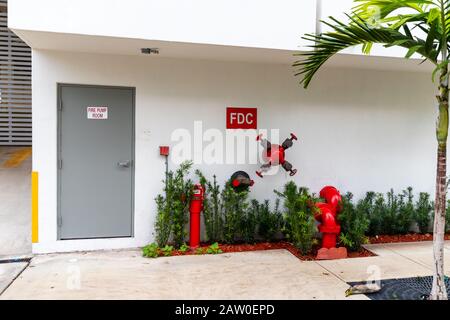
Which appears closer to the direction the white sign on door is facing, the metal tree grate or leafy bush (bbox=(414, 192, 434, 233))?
the metal tree grate

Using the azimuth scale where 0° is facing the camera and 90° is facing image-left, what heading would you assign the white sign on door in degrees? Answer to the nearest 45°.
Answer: approximately 0°

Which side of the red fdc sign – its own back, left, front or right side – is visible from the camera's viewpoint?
front

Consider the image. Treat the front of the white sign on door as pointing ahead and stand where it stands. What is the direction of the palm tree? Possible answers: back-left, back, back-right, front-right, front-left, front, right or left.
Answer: front-left

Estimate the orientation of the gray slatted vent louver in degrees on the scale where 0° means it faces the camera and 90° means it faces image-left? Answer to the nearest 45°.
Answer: approximately 0°

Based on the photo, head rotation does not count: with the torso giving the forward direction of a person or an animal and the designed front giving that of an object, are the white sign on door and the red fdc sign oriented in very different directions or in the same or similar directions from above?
same or similar directions

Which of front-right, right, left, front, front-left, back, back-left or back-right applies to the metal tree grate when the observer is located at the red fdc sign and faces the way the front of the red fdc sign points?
front-left

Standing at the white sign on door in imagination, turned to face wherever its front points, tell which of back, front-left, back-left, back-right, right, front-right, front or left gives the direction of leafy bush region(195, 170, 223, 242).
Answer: left

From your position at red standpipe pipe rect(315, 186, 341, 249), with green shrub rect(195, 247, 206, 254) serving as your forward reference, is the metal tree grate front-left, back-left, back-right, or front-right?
back-left

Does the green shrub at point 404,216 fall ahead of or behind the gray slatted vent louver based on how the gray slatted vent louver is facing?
ahead

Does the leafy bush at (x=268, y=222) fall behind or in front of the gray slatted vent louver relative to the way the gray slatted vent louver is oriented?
in front

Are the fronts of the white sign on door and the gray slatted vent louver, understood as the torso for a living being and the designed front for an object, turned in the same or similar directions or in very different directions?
same or similar directions
